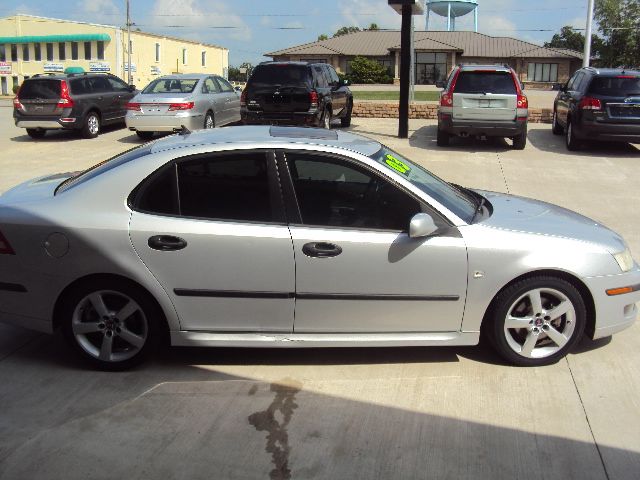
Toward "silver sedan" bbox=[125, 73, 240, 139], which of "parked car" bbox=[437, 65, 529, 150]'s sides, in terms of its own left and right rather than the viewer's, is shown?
left

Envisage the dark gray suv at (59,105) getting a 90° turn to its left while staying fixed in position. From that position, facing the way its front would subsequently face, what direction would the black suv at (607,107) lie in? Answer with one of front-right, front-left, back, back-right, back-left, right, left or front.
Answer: back

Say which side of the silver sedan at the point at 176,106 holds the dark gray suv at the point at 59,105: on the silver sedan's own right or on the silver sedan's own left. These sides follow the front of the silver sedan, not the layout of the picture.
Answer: on the silver sedan's own left

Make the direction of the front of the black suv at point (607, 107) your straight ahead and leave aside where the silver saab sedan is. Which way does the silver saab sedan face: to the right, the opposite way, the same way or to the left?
to the right

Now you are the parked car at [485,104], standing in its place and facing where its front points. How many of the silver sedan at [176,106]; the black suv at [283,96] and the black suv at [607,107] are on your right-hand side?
1

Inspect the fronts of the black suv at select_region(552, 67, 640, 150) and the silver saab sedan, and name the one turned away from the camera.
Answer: the black suv

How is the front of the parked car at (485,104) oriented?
away from the camera

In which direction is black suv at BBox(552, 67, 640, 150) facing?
away from the camera

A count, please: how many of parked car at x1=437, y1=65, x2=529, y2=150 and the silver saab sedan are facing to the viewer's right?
1

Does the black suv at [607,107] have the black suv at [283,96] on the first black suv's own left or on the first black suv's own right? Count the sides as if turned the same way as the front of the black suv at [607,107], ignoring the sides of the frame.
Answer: on the first black suv's own left

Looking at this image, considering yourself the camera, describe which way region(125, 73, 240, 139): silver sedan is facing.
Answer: facing away from the viewer and to the right of the viewer

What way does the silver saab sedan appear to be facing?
to the viewer's right

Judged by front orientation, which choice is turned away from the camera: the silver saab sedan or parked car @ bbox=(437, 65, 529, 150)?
the parked car

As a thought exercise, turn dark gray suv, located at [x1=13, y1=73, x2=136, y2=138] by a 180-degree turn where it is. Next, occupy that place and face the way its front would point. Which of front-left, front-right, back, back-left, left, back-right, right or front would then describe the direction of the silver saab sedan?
front-left
